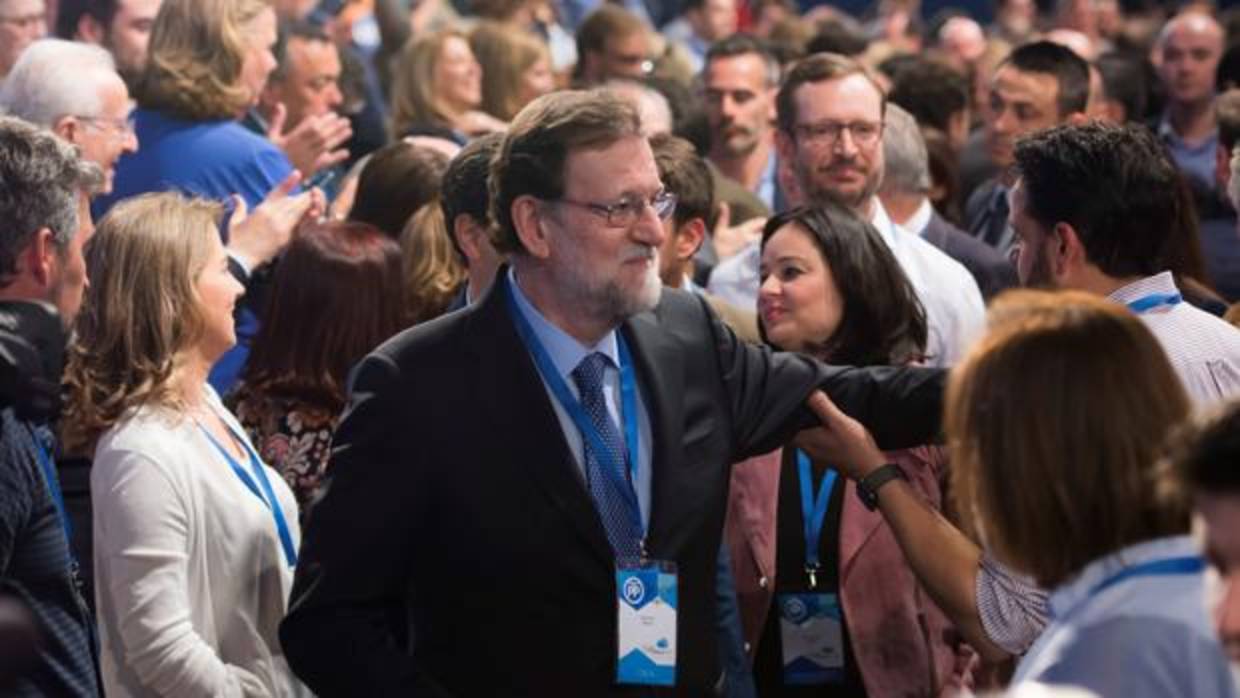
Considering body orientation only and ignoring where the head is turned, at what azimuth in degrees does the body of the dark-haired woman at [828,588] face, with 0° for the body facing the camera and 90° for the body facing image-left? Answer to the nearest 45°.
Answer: approximately 45°

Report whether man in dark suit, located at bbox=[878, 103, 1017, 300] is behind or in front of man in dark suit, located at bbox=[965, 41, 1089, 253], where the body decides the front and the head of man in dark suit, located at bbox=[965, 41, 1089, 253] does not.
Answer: in front

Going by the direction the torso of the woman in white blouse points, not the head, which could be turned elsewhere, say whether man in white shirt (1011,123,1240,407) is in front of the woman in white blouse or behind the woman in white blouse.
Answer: in front

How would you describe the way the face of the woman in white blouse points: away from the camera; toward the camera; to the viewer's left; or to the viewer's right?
to the viewer's right

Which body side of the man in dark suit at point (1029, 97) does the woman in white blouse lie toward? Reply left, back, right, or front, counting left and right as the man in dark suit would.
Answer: front

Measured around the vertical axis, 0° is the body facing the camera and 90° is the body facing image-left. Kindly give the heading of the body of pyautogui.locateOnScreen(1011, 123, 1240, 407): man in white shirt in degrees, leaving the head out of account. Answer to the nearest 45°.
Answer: approximately 135°

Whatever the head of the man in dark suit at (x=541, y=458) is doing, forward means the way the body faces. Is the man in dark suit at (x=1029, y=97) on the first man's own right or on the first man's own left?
on the first man's own left

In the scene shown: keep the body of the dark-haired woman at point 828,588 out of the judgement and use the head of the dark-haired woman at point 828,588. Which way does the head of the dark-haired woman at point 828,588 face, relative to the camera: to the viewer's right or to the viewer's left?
to the viewer's left

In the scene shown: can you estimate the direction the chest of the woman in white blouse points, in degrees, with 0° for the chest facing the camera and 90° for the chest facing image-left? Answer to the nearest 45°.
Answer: approximately 270°

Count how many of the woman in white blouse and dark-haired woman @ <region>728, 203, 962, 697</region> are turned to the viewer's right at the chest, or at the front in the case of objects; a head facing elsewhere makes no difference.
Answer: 1

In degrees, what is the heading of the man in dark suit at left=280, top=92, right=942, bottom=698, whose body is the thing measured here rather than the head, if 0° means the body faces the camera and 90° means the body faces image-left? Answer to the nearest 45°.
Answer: approximately 315°

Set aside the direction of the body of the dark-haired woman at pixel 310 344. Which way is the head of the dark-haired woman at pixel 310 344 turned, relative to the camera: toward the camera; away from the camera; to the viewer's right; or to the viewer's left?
away from the camera
